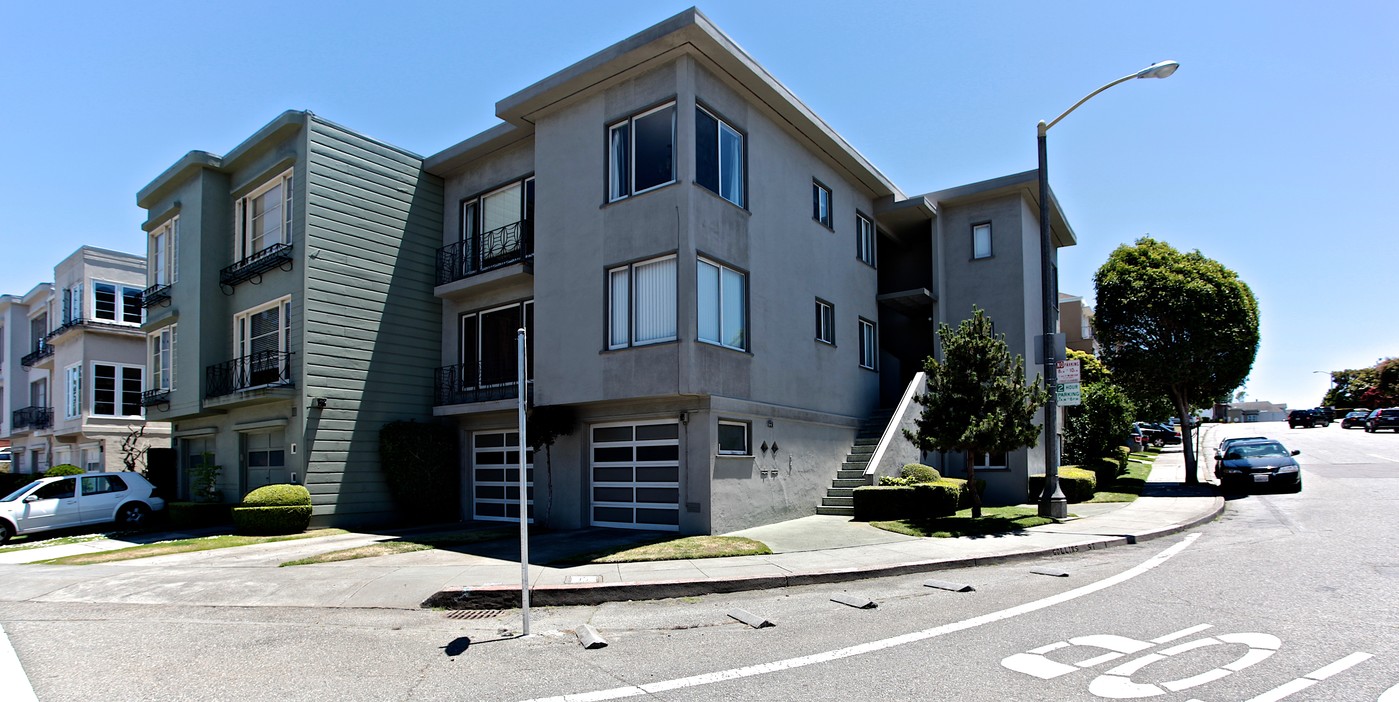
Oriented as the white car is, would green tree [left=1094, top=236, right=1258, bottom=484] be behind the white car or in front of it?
behind

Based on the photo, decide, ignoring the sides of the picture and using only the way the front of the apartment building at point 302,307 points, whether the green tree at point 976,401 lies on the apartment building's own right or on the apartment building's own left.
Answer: on the apartment building's own left

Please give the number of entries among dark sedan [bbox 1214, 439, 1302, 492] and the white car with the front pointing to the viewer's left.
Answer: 1

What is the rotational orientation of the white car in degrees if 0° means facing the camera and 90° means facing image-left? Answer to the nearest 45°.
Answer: approximately 90°

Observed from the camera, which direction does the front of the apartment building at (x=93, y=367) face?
facing the viewer and to the left of the viewer

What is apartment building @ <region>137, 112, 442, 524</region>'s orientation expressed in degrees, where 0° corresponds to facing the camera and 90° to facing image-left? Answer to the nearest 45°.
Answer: approximately 45°

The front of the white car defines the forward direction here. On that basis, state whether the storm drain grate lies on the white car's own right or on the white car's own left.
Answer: on the white car's own left

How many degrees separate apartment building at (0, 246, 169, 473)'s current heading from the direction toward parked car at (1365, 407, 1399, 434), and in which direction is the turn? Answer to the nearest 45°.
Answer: approximately 135° to its left

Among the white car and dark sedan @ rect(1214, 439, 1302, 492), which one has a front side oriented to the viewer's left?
the white car

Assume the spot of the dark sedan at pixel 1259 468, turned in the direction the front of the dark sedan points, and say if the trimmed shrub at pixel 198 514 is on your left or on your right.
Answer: on your right
